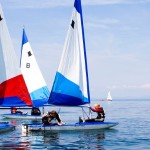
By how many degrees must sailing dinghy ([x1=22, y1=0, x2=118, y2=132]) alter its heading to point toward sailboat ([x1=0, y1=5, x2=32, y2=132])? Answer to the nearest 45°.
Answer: approximately 135° to its right

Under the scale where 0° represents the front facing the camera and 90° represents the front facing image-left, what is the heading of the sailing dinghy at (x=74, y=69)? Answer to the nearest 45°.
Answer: approximately 270°
